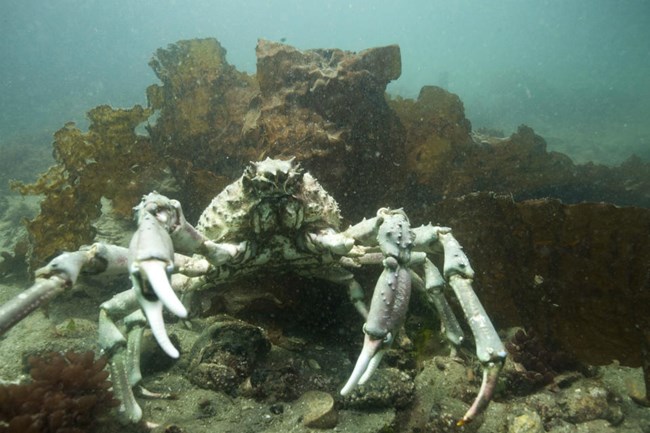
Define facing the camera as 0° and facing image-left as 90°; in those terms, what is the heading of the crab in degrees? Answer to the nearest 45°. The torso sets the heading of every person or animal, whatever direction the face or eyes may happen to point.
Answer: approximately 0°

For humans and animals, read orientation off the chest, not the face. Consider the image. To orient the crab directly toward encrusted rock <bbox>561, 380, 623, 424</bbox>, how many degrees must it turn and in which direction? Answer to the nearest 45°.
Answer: approximately 90° to its left

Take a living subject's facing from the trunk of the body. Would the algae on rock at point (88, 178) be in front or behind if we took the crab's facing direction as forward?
behind

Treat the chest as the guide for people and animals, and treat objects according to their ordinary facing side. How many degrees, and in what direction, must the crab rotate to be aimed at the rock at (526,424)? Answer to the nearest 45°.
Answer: approximately 90° to its left

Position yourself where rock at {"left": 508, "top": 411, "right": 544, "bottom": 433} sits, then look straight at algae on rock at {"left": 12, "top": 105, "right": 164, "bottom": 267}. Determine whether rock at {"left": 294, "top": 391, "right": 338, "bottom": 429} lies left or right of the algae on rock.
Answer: left

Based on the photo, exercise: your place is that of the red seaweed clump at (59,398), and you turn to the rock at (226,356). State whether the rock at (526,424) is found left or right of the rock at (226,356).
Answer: right

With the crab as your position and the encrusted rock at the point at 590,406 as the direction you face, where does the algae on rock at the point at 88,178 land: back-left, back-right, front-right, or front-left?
back-left
